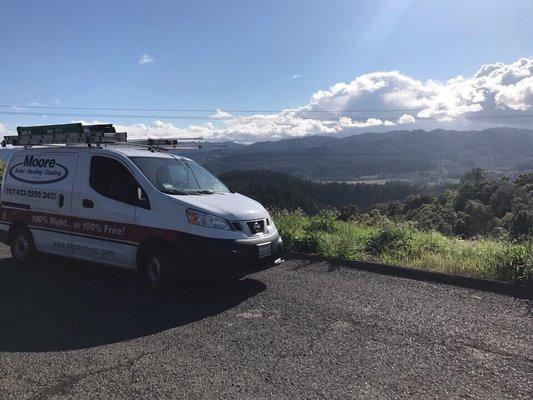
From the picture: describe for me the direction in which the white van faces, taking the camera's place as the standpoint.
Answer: facing the viewer and to the right of the viewer

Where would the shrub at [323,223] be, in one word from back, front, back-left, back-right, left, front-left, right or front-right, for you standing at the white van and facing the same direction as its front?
left

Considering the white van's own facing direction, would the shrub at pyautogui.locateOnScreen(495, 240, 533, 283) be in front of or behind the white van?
in front

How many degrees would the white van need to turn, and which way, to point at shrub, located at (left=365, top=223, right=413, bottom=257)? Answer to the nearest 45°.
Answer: approximately 45° to its left
